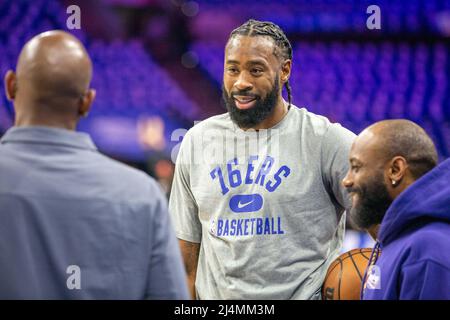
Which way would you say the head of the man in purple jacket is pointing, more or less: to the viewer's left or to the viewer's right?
to the viewer's left

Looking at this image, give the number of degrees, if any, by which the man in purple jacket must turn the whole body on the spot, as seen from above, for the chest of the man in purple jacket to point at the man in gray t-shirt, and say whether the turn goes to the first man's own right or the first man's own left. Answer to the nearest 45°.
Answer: approximately 45° to the first man's own right

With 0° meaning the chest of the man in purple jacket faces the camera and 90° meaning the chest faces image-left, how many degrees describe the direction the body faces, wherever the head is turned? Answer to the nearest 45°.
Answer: approximately 90°
